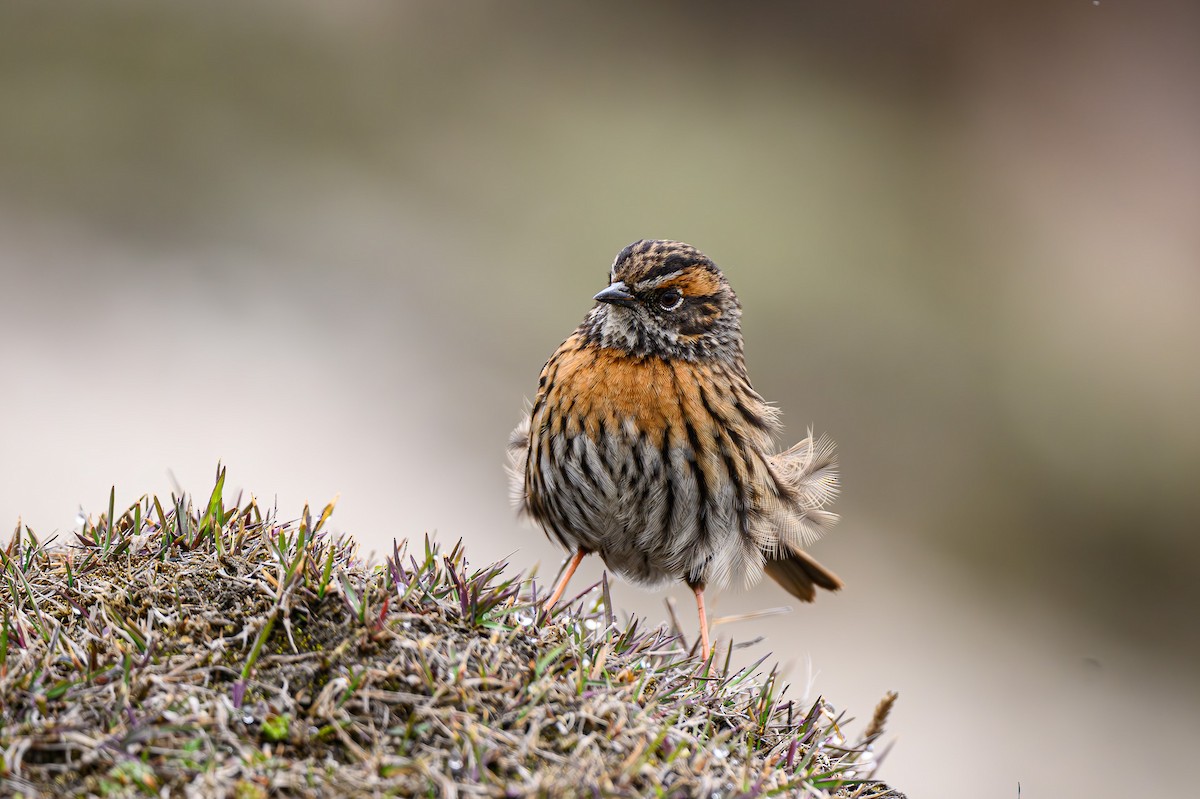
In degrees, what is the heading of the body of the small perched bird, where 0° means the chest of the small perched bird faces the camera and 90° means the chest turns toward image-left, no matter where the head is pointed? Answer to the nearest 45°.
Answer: approximately 45°
